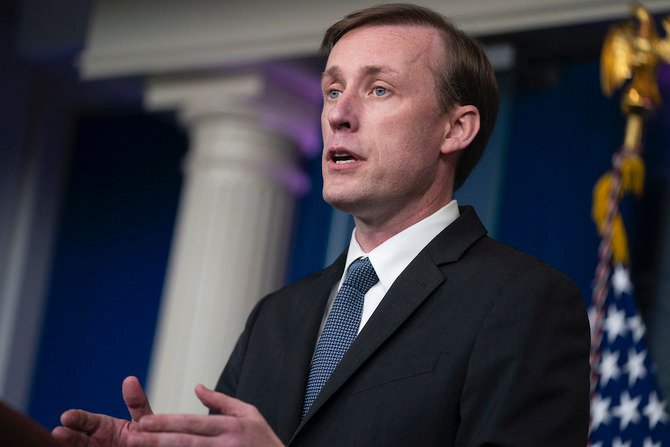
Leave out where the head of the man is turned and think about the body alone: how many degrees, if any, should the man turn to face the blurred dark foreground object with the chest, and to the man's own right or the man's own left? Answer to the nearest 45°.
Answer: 0° — they already face it

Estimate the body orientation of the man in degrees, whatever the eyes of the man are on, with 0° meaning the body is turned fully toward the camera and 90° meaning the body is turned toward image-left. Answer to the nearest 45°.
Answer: approximately 45°

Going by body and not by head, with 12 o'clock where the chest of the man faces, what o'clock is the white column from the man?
The white column is roughly at 4 o'clock from the man.

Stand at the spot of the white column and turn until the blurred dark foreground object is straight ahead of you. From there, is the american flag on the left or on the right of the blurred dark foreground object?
left

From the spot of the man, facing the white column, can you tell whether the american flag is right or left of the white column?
right

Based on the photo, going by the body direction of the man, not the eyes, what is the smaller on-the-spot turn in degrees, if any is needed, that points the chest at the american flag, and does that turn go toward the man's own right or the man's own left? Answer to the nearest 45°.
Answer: approximately 180°

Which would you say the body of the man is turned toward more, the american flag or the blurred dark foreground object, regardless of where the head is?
the blurred dark foreground object
